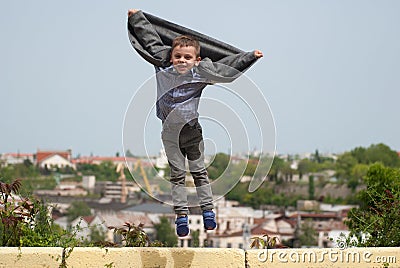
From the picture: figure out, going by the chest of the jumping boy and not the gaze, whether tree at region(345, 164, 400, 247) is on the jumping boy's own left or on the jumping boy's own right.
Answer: on the jumping boy's own left

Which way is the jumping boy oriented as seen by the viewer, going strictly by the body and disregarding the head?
toward the camera
